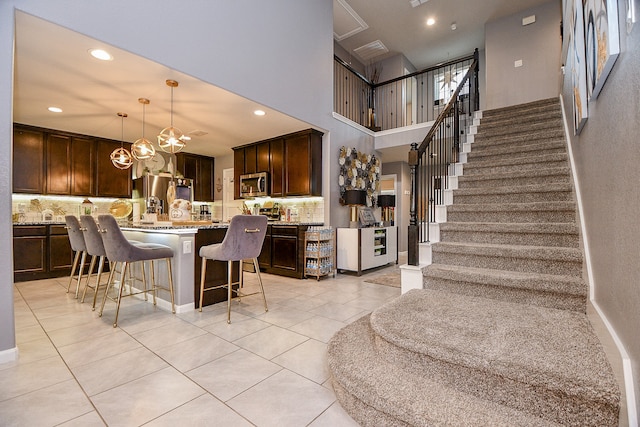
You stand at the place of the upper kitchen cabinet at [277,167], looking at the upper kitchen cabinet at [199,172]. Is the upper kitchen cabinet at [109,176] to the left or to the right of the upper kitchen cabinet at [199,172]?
left

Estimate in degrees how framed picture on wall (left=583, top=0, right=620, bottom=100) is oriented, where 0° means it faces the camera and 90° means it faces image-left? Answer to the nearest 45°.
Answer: approximately 90°

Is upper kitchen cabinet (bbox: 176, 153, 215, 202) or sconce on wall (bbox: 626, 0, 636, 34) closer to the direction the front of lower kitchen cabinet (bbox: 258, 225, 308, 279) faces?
the sconce on wall

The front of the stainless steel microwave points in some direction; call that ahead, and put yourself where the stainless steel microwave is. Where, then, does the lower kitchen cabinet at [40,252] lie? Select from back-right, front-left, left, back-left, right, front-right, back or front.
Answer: front-right

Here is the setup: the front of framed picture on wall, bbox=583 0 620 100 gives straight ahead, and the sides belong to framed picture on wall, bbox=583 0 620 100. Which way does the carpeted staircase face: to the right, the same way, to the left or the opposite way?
to the left

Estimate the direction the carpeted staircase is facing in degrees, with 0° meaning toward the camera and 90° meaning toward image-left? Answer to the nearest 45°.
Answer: approximately 0°

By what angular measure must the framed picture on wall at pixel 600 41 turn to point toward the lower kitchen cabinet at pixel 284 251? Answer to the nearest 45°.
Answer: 0° — it already faces it

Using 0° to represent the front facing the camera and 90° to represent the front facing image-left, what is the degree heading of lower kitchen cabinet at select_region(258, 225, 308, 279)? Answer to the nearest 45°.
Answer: approximately 45°

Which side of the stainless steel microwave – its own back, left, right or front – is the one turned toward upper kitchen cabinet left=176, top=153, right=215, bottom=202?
right

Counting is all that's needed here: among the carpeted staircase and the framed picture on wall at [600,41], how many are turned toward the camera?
1

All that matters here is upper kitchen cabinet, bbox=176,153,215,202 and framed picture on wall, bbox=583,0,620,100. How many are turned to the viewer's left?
1
